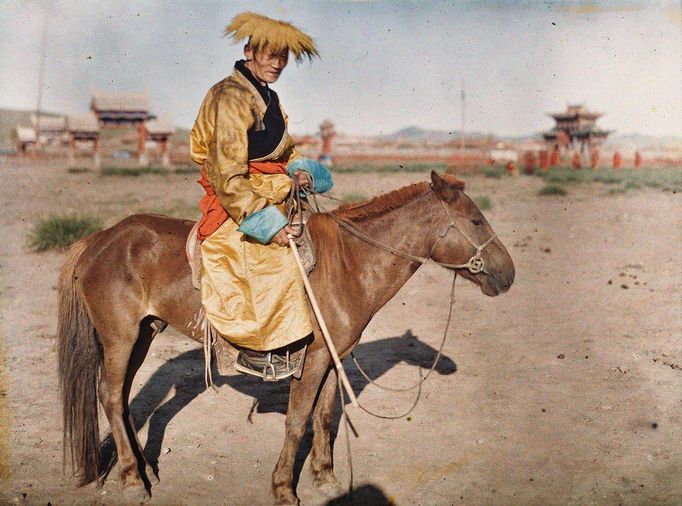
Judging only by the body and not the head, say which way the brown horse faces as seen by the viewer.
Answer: to the viewer's right

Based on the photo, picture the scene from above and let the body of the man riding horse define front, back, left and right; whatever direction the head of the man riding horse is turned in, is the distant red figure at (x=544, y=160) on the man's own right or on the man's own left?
on the man's own left

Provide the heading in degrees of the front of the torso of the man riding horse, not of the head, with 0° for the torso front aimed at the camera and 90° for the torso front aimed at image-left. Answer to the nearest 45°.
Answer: approximately 315°
